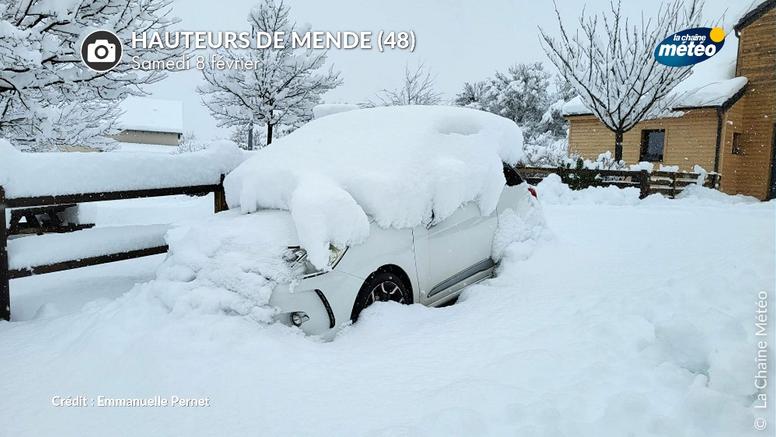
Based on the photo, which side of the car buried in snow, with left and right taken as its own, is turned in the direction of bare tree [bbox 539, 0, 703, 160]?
back

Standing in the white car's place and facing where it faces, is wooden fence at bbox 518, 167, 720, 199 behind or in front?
behind

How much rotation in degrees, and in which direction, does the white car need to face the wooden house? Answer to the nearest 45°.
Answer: approximately 180°

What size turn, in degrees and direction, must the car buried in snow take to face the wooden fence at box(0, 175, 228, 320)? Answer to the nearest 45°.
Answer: approximately 45° to its right

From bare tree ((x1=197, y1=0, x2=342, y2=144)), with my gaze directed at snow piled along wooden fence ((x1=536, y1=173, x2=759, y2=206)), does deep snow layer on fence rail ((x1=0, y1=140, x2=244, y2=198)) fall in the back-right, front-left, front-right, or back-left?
front-right

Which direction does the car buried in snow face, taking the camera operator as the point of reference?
facing the viewer and to the left of the viewer

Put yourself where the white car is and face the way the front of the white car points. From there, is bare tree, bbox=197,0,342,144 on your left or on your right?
on your right

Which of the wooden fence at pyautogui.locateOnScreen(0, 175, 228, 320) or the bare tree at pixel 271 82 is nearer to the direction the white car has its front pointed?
the wooden fence
